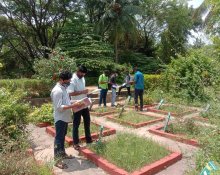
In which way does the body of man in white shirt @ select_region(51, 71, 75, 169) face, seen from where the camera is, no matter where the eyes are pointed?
to the viewer's right

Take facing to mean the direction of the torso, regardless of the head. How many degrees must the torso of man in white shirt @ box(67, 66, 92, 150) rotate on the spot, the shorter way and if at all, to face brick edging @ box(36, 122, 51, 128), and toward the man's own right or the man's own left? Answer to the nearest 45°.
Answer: approximately 180°

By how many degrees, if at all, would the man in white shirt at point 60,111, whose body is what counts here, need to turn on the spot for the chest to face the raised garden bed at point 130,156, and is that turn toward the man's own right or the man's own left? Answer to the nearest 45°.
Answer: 0° — they already face it

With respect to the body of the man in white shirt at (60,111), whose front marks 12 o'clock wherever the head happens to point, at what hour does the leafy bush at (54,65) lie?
The leafy bush is roughly at 9 o'clock from the man in white shirt.

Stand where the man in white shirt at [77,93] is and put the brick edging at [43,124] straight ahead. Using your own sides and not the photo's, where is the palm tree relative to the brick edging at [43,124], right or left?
right

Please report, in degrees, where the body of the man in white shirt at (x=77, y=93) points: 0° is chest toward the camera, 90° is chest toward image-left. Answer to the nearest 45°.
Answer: approximately 315°

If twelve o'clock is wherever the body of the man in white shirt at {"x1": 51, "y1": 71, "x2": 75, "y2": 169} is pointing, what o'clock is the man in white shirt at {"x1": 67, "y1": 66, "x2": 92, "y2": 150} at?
the man in white shirt at {"x1": 67, "y1": 66, "x2": 92, "y2": 150} is roughly at 10 o'clock from the man in white shirt at {"x1": 51, "y1": 71, "x2": 75, "y2": 169}.

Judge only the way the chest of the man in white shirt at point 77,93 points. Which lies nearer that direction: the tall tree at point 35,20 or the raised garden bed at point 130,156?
the raised garden bed

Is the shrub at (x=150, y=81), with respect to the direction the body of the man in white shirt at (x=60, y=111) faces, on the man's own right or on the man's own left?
on the man's own left

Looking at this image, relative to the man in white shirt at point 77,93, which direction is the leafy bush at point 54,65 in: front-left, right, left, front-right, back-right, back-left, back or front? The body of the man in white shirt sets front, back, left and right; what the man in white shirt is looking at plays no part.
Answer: back-left

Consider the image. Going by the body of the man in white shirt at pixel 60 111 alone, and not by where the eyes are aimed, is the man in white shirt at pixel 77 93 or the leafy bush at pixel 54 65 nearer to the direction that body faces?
the man in white shirt

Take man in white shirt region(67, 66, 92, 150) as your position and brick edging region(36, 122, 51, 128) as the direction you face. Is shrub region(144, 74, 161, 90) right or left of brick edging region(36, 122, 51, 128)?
right

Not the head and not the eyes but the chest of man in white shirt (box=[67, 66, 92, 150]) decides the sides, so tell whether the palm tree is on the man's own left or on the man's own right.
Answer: on the man's own left
